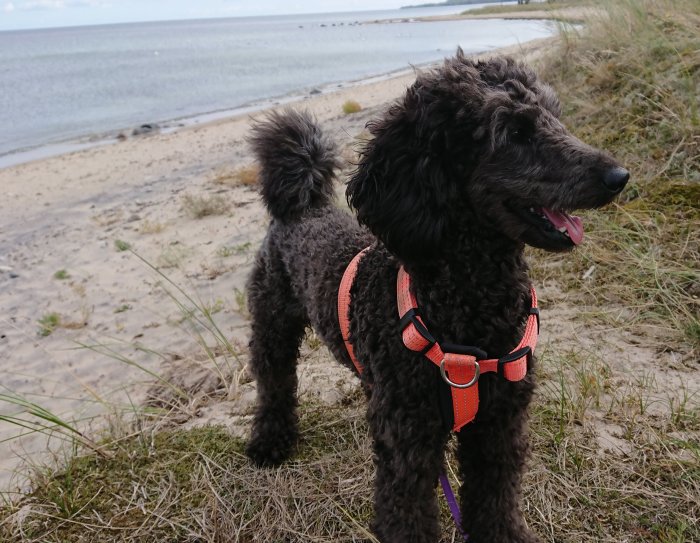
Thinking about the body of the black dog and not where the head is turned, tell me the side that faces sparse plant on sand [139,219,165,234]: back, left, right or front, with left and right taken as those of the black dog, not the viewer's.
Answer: back

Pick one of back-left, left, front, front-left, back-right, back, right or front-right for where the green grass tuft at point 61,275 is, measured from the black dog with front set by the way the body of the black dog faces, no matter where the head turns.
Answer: back

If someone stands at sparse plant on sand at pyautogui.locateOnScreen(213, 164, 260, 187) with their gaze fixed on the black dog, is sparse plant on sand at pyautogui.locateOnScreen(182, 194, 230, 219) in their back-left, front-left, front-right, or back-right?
front-right

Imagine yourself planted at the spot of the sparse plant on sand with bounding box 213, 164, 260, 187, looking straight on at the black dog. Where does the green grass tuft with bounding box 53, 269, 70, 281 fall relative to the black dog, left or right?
right

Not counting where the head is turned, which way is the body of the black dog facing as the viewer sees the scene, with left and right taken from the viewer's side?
facing the viewer and to the right of the viewer

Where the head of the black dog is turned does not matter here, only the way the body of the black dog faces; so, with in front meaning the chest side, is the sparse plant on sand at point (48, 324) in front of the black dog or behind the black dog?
behind

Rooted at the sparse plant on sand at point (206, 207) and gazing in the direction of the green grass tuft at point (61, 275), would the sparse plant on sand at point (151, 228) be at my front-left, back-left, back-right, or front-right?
front-right

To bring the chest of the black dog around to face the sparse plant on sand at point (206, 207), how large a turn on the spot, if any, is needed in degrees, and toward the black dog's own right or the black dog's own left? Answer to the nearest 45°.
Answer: approximately 180°

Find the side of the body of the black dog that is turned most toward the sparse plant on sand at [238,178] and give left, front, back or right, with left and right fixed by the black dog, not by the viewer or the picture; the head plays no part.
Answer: back
